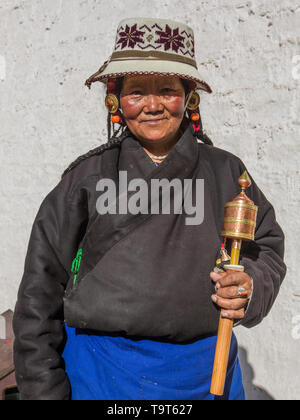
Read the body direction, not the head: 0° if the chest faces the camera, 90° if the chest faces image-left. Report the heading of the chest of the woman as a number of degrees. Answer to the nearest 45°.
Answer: approximately 0°
